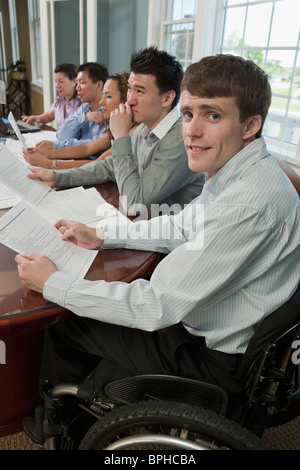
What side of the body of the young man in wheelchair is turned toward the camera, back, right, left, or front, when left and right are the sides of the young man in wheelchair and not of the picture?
left

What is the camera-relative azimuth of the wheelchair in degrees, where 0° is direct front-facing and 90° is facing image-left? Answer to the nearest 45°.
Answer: approximately 90°

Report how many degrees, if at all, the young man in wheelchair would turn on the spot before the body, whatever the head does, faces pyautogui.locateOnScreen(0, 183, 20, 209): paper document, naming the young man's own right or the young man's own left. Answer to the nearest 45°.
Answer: approximately 45° to the young man's own right

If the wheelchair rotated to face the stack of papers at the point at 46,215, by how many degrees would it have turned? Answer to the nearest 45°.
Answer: approximately 45° to its right

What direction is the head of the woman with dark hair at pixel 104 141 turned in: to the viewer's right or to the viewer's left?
to the viewer's left

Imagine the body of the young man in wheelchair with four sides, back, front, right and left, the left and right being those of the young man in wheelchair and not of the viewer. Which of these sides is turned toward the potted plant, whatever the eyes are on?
right

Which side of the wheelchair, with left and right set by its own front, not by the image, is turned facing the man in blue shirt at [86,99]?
right
